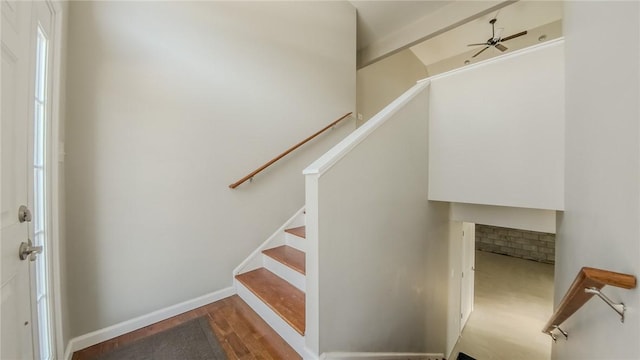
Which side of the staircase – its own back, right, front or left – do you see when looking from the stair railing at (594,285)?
left

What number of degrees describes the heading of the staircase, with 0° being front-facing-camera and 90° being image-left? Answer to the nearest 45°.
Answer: approximately 45°

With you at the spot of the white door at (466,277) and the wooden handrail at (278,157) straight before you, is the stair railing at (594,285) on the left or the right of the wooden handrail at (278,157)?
left

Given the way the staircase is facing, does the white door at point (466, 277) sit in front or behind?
behind
